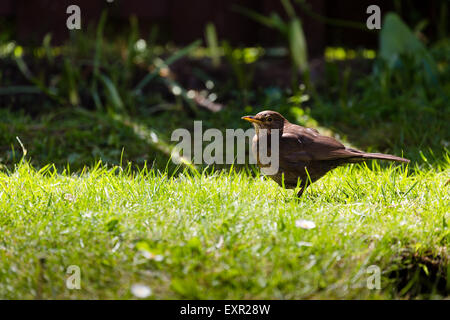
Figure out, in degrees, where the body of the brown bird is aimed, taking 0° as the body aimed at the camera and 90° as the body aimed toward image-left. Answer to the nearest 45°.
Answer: approximately 90°
